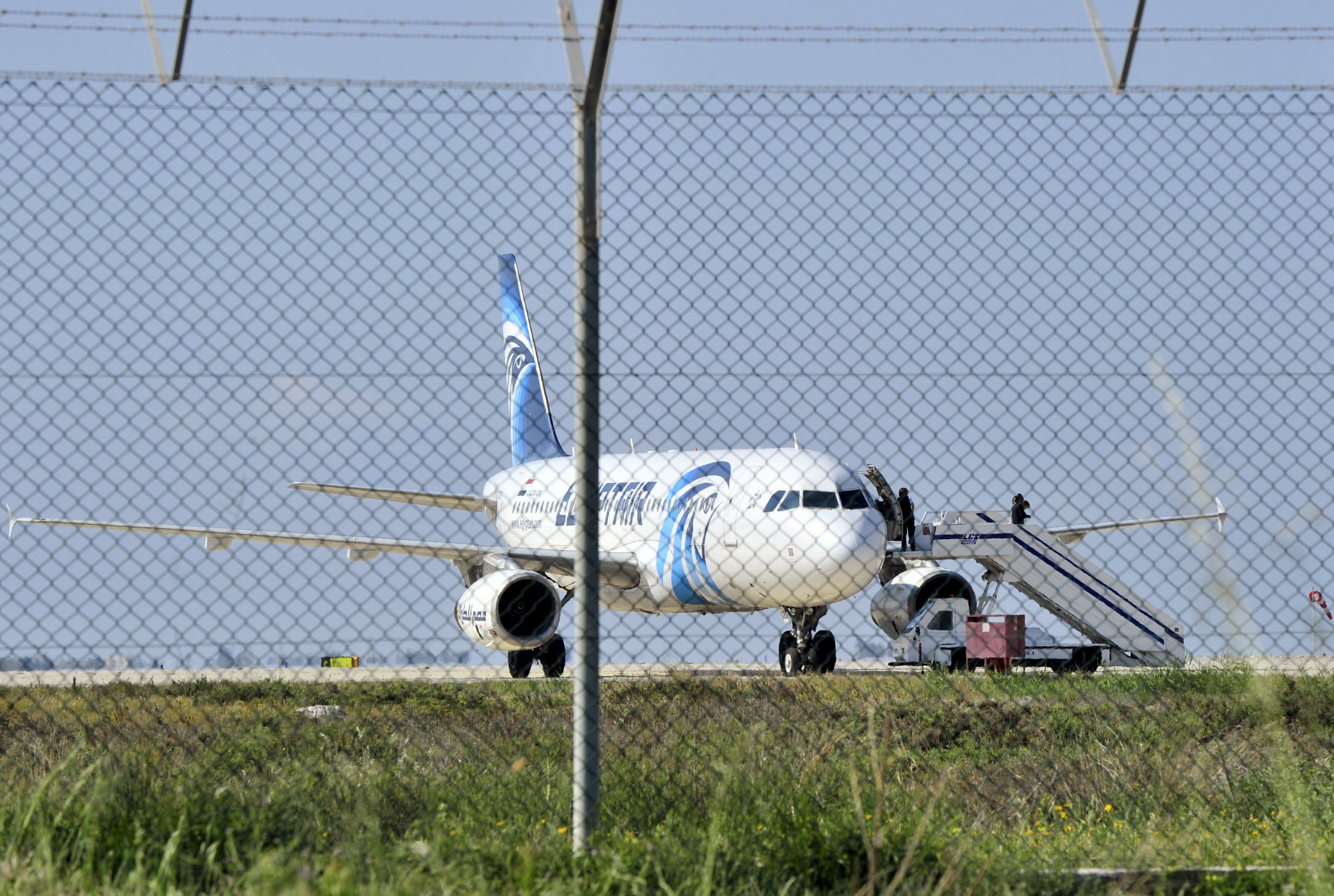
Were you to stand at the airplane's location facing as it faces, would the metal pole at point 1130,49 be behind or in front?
in front

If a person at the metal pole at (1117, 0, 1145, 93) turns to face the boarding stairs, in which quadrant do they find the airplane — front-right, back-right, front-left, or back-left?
front-left

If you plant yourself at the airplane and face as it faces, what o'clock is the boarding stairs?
The boarding stairs is roughly at 10 o'clock from the airplane.
